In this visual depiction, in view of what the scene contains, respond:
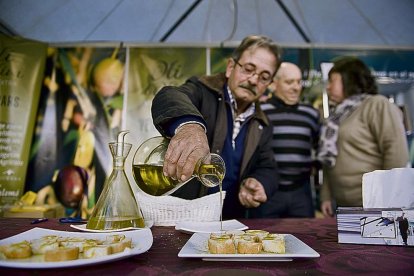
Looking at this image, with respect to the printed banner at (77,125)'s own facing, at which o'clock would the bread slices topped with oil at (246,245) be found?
The bread slices topped with oil is roughly at 12 o'clock from the printed banner.

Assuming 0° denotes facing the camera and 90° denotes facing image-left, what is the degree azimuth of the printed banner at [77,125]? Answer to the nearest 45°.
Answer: approximately 0°

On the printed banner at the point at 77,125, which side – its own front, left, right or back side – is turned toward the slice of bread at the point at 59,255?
front

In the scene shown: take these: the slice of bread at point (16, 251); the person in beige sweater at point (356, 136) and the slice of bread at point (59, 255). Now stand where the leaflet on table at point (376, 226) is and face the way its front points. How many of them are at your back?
1

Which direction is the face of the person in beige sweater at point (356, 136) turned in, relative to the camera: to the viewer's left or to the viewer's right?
to the viewer's left

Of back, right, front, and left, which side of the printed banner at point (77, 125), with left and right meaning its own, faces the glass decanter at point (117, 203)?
front

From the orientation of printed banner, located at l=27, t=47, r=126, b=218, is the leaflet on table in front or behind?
in front
